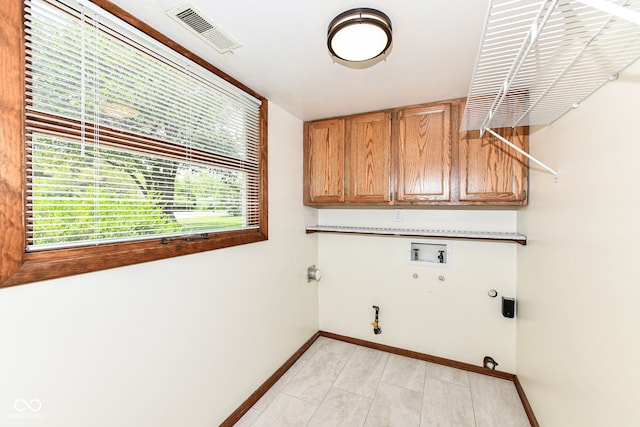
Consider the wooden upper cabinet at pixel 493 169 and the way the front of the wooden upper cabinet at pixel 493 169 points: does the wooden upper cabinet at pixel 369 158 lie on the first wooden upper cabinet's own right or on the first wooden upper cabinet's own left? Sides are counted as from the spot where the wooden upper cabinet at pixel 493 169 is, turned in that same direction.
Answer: on the first wooden upper cabinet's own right

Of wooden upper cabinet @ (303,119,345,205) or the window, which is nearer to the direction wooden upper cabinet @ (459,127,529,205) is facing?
the window

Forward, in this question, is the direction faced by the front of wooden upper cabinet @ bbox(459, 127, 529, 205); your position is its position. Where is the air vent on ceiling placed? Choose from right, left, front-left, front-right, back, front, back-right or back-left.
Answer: front-right

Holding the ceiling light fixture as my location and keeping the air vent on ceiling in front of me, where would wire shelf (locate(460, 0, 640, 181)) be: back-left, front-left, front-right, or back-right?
back-left

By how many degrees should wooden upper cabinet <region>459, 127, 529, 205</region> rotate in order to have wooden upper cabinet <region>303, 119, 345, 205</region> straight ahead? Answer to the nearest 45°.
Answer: approximately 90° to its right

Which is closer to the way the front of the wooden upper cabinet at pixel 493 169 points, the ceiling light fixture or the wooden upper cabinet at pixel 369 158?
the ceiling light fixture

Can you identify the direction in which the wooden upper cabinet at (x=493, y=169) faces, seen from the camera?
facing the viewer

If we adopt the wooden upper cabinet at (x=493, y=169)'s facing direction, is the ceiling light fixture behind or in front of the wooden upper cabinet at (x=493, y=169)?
in front

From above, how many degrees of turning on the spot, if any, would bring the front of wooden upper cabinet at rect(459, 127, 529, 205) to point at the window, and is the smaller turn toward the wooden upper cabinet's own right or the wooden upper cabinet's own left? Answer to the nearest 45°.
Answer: approximately 45° to the wooden upper cabinet's own right

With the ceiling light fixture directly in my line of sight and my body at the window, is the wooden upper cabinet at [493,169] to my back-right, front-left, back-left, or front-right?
front-left

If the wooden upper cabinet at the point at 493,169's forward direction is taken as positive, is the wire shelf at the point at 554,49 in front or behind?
in front
